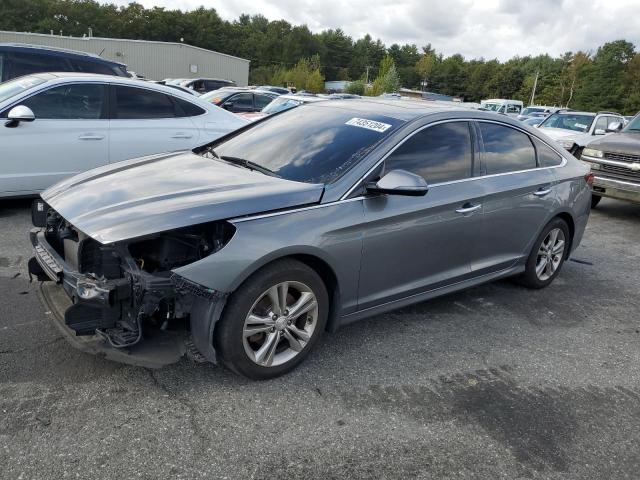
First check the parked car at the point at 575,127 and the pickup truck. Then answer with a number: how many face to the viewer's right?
0

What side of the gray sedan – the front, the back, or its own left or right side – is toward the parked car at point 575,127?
back

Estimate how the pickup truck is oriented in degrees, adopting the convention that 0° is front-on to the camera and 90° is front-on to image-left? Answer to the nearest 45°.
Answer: approximately 45°

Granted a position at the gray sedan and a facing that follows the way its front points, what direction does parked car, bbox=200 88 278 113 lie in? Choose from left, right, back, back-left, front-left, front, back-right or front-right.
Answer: back-right

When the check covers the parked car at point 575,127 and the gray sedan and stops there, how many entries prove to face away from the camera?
0

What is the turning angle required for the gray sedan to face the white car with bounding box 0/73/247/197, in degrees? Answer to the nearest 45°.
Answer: approximately 90° to its right

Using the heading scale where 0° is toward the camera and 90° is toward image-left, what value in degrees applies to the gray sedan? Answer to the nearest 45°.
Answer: approximately 45°

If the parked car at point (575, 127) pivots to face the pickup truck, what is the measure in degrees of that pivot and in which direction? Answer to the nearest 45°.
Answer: approximately 45° to its left
